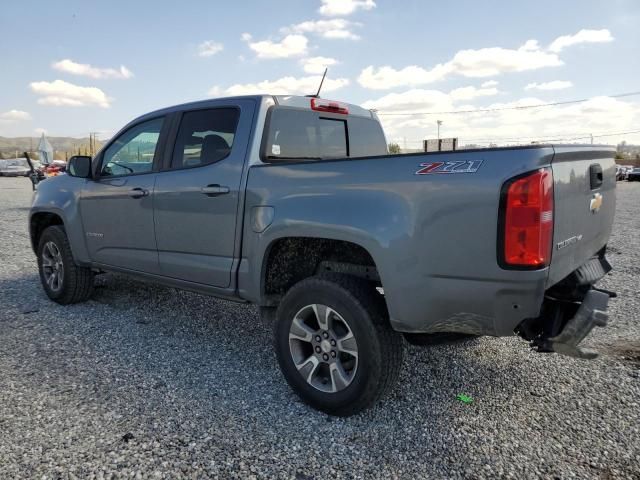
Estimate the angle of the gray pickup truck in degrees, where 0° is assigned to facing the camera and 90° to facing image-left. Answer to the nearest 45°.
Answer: approximately 135°

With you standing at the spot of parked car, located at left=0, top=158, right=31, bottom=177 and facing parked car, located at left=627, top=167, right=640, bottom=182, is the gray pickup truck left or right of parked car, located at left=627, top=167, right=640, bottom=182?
right

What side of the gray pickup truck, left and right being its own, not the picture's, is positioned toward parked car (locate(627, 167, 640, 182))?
right

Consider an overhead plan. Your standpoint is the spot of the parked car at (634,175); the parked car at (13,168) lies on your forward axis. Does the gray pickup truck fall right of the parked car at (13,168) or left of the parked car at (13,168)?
left
